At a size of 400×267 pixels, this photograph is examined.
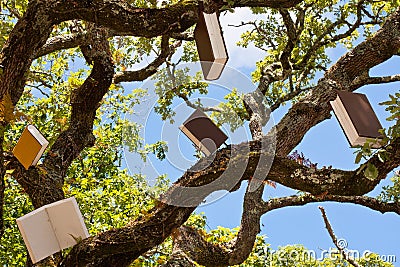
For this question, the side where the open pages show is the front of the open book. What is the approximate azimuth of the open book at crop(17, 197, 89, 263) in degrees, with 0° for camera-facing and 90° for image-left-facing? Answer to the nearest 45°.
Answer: approximately 0°

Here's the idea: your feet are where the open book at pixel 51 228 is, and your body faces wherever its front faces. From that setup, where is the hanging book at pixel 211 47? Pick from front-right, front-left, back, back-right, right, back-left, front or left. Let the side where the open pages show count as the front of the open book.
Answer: front-left

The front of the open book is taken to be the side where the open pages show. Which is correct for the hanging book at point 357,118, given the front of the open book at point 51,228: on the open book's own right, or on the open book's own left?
on the open book's own left
